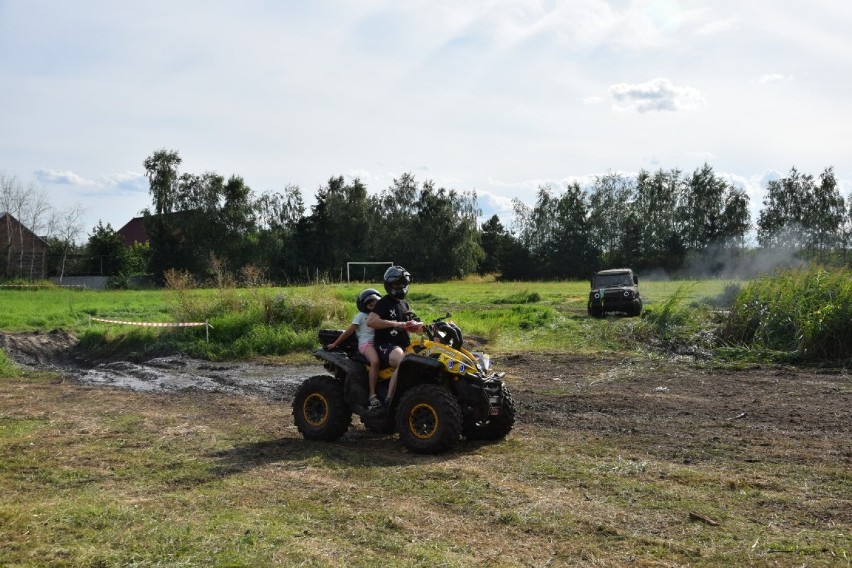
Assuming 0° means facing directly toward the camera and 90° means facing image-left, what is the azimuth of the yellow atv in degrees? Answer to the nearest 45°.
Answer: approximately 315°

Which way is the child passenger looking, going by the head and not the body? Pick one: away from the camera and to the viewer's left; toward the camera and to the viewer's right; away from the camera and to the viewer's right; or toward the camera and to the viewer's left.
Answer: toward the camera and to the viewer's right

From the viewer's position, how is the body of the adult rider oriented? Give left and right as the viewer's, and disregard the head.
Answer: facing the viewer and to the right of the viewer

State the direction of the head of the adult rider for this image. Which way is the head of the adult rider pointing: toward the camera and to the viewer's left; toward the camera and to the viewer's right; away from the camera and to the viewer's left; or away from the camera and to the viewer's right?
toward the camera and to the viewer's right
